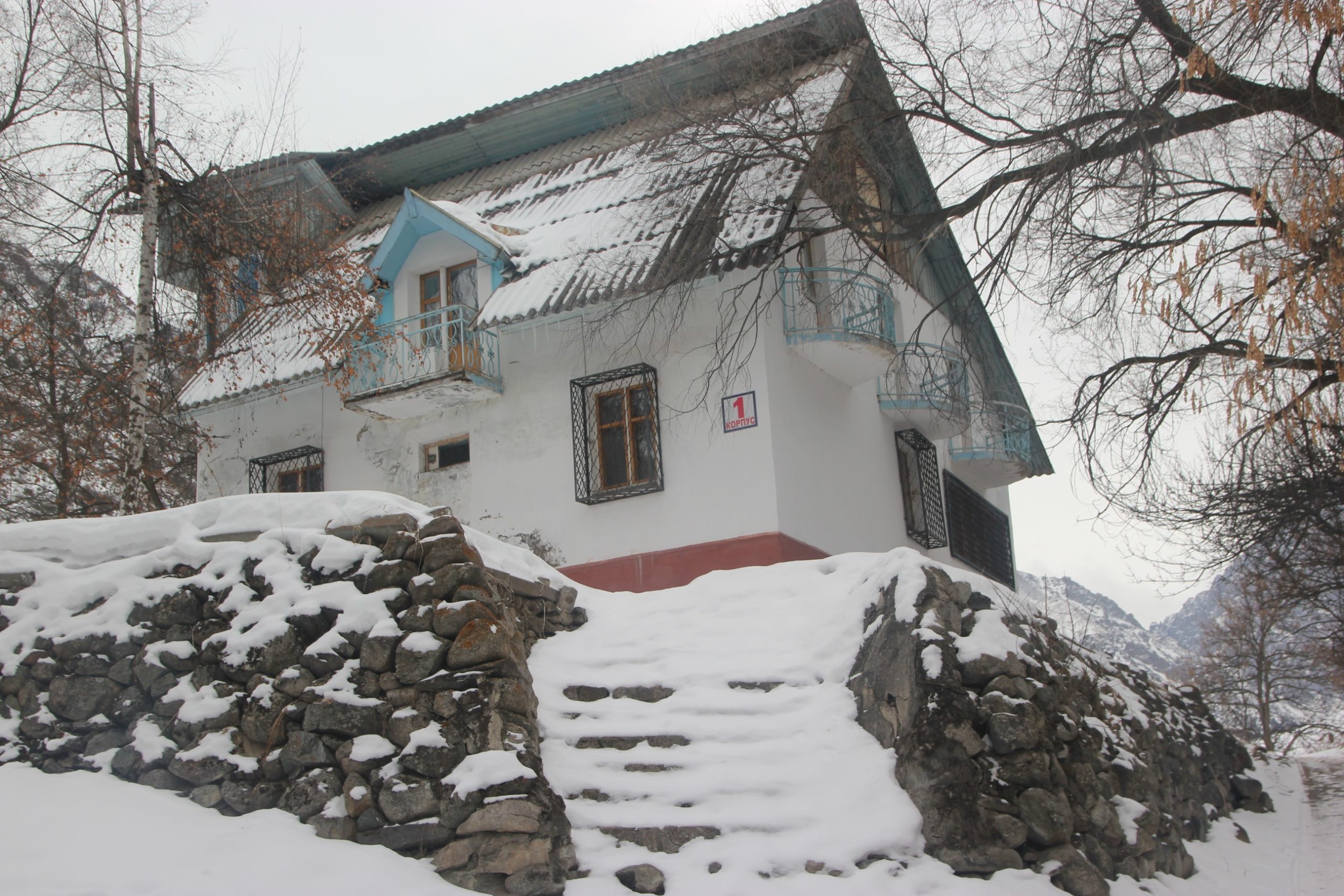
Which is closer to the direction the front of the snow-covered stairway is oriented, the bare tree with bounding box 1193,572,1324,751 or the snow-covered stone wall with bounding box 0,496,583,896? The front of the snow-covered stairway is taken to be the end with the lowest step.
the snow-covered stone wall

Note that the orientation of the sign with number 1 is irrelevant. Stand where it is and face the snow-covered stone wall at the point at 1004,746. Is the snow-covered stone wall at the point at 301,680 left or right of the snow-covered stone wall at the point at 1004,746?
right

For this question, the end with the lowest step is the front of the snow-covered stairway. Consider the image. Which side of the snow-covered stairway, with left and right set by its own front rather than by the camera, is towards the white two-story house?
back

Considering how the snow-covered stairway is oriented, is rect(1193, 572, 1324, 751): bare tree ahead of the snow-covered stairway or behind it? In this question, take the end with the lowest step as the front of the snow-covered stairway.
behind

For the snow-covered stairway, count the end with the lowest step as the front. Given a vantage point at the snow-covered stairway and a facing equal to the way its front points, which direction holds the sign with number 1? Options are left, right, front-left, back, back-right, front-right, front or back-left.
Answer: back

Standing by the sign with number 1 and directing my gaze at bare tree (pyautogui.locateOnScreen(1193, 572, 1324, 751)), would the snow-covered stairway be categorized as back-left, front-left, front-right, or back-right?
back-right

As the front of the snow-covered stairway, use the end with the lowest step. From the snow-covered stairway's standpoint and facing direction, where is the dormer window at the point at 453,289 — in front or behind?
behind

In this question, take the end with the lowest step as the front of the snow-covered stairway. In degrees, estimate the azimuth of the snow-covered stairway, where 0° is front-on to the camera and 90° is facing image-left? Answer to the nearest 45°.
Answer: approximately 0°
